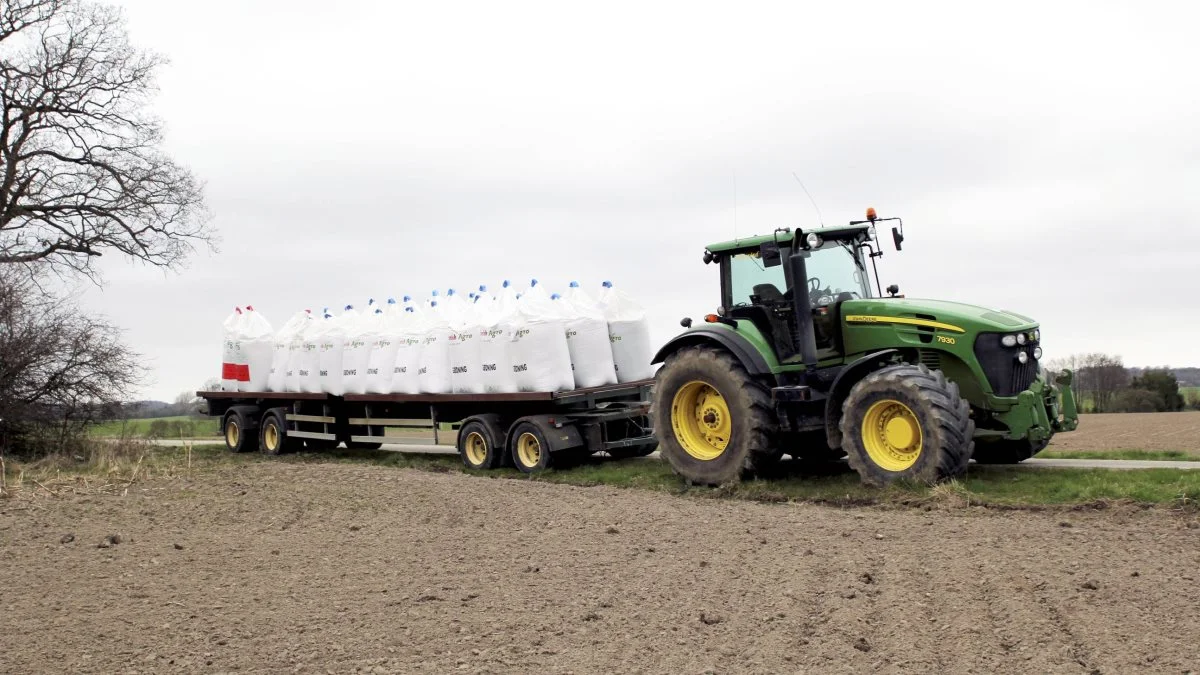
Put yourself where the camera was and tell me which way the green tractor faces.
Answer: facing the viewer and to the right of the viewer

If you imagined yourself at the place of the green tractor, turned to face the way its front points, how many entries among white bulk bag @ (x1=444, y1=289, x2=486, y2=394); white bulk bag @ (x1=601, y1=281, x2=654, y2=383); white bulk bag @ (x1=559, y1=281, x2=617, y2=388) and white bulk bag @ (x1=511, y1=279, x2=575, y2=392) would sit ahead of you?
0

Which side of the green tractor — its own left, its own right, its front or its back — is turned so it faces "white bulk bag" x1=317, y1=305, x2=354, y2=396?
back

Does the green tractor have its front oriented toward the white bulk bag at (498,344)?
no

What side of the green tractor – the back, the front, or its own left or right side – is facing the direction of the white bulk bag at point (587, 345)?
back

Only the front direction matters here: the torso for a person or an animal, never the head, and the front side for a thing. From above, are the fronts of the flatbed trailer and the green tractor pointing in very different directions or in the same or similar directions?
same or similar directions

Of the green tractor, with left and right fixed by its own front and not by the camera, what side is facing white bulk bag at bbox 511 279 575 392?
back

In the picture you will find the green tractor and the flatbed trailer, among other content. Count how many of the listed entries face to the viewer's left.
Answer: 0

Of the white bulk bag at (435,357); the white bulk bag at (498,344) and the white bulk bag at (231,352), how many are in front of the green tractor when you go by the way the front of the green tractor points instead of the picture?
0

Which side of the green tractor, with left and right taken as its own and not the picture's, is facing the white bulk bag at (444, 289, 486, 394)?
back

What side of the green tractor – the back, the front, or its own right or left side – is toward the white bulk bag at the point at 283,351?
back
